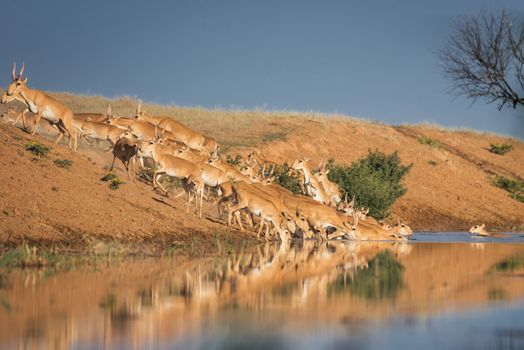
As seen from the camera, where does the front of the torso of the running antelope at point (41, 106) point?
to the viewer's left

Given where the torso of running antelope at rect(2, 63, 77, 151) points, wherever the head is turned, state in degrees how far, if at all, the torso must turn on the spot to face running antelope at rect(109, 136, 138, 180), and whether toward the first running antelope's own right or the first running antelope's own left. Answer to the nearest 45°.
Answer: approximately 180°

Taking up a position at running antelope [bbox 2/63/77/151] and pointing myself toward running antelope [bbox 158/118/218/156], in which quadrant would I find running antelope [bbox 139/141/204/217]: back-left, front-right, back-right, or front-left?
front-right

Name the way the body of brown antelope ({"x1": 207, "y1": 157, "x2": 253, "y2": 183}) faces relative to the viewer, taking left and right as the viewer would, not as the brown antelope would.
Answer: facing to the left of the viewer

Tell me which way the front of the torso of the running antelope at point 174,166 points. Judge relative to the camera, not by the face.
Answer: to the viewer's left

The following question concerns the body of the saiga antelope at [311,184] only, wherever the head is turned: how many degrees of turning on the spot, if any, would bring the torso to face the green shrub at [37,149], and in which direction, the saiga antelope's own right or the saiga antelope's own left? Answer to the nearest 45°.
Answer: approximately 45° to the saiga antelope's own left
